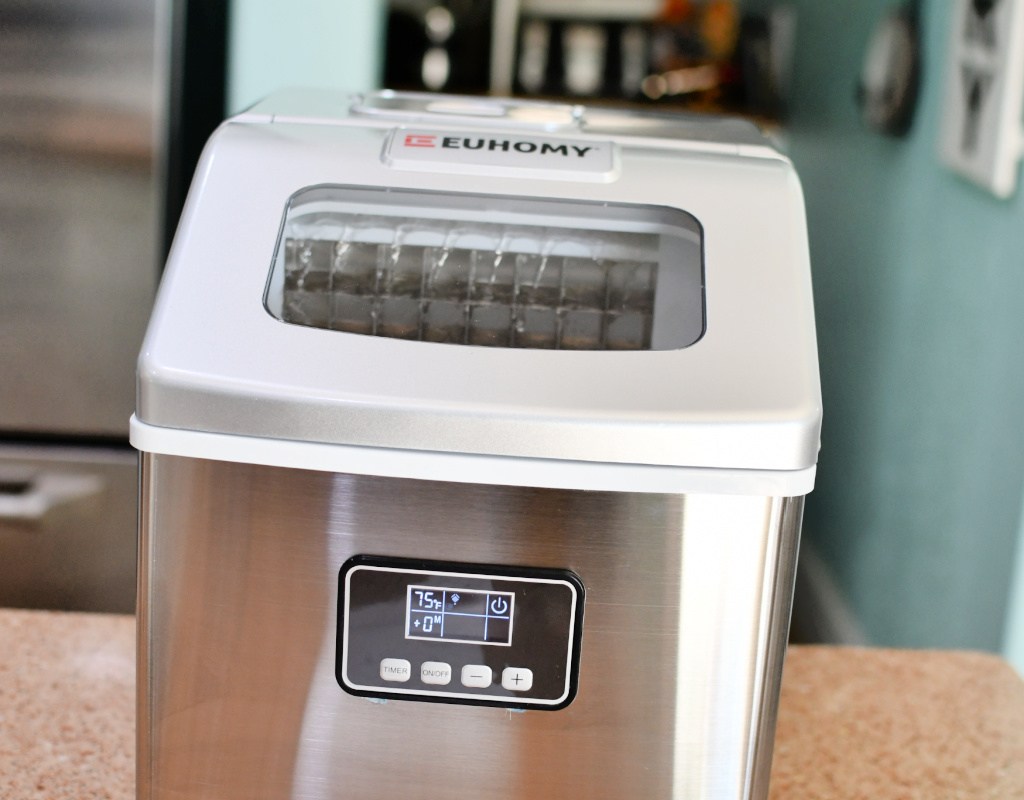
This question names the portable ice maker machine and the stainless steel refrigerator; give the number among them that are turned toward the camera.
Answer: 2

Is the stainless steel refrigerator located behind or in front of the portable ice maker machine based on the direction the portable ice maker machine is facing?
behind
